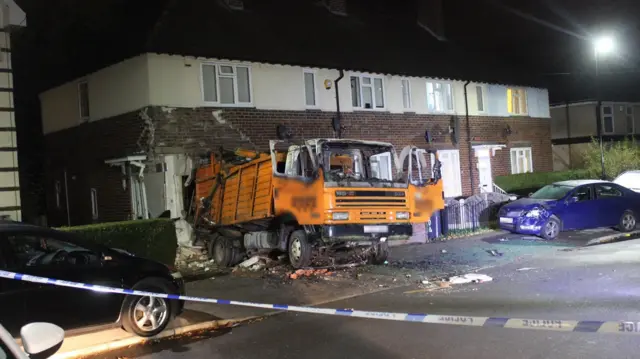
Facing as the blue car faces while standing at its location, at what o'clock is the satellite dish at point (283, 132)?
The satellite dish is roughly at 1 o'clock from the blue car.

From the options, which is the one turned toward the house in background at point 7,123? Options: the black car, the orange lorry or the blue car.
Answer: the blue car

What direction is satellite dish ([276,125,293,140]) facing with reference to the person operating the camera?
facing the viewer and to the right of the viewer

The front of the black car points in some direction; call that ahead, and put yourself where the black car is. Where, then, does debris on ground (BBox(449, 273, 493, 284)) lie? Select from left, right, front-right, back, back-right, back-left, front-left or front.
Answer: front

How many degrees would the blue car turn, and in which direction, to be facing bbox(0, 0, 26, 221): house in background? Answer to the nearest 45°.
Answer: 0° — it already faces it

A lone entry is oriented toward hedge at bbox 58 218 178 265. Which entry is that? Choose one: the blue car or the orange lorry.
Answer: the blue car

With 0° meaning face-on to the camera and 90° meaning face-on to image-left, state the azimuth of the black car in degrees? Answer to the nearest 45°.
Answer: approximately 270°

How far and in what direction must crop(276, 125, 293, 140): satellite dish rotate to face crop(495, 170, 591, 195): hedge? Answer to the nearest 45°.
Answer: approximately 90° to its left

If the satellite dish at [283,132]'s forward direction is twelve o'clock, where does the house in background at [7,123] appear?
The house in background is roughly at 3 o'clock from the satellite dish.

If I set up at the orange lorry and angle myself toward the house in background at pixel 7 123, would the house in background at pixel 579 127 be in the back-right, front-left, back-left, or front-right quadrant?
back-right

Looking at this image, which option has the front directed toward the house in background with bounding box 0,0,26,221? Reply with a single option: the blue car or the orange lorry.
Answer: the blue car

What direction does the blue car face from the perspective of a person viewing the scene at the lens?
facing the viewer and to the left of the viewer

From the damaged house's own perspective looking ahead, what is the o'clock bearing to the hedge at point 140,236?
The hedge is roughly at 2 o'clock from the damaged house.

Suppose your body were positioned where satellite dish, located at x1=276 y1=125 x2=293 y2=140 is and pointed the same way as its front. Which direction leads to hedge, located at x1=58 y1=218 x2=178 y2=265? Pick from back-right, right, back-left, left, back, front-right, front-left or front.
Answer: right

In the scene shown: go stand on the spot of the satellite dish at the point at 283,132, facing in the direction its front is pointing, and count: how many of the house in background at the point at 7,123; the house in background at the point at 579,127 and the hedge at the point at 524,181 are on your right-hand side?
1
